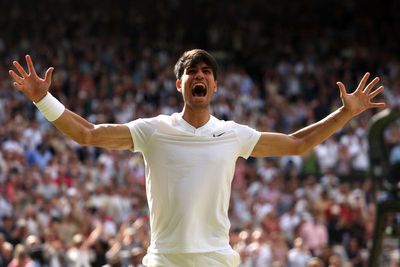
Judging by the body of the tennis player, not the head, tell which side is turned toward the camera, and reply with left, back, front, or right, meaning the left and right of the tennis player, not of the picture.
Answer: front
